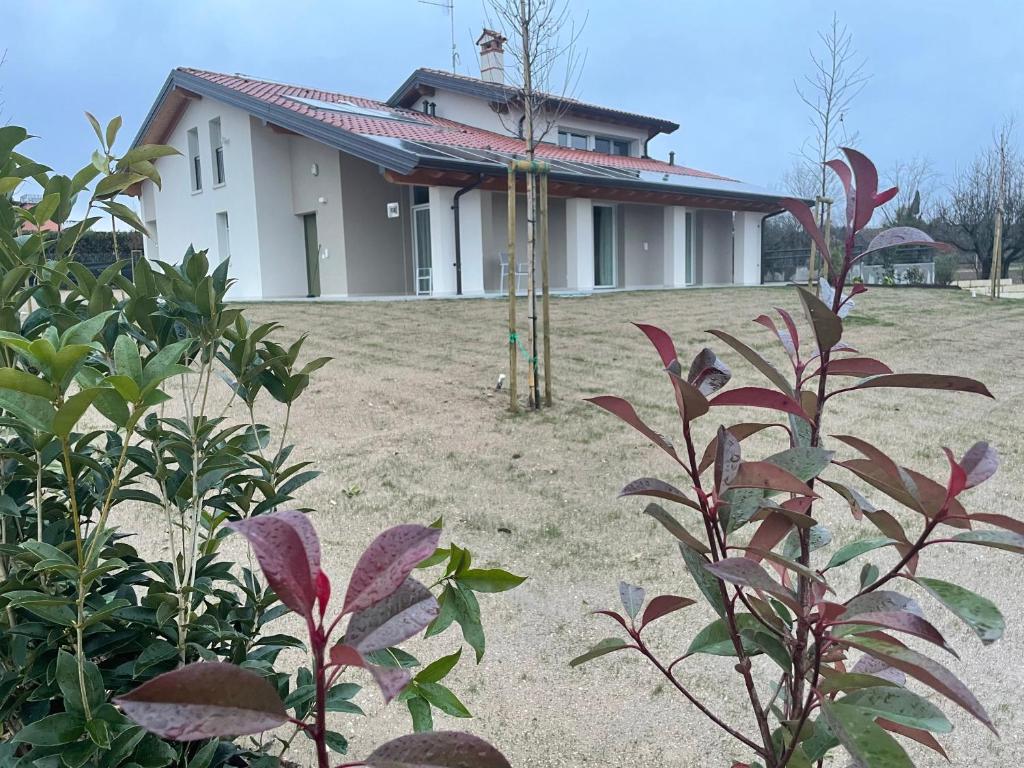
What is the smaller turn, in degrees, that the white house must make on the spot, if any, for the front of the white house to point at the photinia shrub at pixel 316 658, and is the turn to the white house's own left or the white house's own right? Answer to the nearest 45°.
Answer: approximately 45° to the white house's own right

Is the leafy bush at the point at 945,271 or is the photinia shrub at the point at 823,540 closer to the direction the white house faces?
the photinia shrub

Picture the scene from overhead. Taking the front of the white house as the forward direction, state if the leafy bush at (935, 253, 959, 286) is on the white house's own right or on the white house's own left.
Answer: on the white house's own left

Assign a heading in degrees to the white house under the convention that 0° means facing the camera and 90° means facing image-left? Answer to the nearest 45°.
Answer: approximately 315°

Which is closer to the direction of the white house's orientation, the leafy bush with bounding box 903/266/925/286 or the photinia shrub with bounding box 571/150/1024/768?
the photinia shrub

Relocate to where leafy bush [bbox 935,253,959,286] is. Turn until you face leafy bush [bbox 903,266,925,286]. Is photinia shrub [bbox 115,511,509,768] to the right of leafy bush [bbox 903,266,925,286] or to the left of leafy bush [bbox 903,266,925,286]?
left

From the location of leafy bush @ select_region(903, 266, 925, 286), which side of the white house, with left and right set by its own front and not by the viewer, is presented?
left
